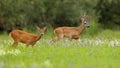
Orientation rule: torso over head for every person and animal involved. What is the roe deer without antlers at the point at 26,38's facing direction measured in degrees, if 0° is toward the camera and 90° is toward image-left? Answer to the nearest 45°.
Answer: approximately 270°
